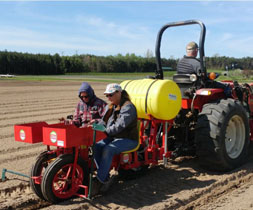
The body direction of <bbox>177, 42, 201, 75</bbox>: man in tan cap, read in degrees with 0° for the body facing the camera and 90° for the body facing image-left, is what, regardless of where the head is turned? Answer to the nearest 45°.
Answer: approximately 225°

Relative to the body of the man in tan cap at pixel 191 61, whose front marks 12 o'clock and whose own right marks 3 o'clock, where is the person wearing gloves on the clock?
The person wearing gloves is roughly at 7 o'clock from the man in tan cap.

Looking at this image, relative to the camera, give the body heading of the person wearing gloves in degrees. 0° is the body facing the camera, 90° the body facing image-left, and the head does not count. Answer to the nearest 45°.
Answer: approximately 45°

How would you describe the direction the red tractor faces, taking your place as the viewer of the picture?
facing away from the viewer and to the right of the viewer

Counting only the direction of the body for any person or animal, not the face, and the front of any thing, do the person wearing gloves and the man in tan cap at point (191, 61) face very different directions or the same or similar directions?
very different directions

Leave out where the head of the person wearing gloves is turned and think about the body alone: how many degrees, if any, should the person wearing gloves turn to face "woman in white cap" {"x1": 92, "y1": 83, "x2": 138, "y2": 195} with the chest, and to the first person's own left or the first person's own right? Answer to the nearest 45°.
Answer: approximately 45° to the first person's own left
